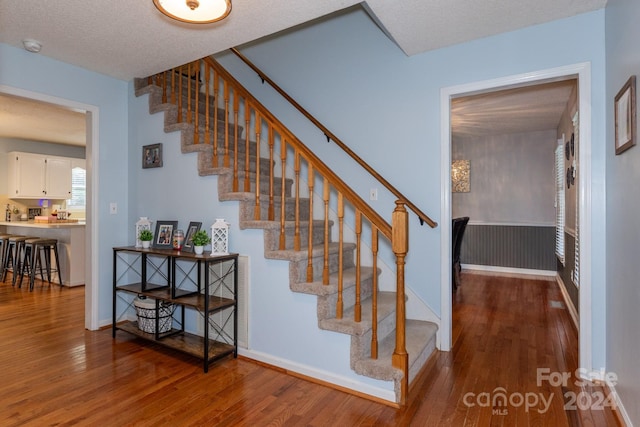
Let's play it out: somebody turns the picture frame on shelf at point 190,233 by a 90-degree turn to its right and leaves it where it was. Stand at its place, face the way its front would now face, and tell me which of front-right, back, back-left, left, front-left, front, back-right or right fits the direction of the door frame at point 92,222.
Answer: front

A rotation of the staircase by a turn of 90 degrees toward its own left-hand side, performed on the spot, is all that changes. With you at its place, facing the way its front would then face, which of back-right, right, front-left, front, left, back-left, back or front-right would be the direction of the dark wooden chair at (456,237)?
front

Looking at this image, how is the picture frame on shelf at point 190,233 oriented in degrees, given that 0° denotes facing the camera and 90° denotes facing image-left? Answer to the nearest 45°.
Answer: approximately 45°

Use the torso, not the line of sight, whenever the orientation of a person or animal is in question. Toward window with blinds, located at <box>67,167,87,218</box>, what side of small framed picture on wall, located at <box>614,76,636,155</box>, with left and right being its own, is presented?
front

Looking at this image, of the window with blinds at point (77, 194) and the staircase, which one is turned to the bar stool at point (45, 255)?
the window with blinds

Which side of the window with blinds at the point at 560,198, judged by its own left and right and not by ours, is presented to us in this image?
left

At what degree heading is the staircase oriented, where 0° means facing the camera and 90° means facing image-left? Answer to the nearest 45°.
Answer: approximately 315°

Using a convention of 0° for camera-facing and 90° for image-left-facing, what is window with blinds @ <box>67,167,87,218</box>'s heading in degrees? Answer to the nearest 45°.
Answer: approximately 0°

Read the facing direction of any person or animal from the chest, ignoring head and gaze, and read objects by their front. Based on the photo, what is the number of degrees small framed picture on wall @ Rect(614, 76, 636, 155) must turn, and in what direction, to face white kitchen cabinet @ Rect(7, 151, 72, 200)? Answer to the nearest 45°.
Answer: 0° — it already faces it

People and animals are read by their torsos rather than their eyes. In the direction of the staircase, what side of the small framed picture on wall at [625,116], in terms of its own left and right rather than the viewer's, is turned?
front

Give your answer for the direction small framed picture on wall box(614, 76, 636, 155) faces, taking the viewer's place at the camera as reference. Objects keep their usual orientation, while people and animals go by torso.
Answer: facing to the left of the viewer

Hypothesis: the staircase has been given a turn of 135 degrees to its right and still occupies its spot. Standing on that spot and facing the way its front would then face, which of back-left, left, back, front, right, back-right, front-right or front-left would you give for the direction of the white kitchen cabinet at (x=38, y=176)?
front-right
